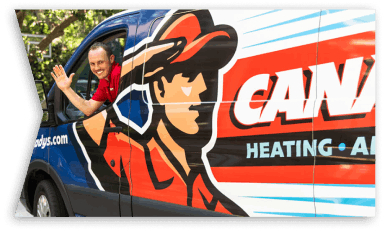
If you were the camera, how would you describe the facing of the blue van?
facing away from the viewer and to the left of the viewer
